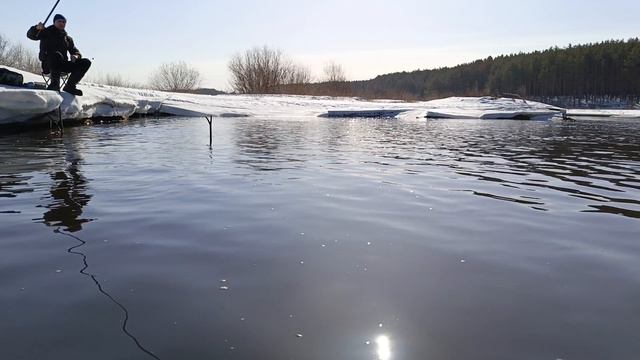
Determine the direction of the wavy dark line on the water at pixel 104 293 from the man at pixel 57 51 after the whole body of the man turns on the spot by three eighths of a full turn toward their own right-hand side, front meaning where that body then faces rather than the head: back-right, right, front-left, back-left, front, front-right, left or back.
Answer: left

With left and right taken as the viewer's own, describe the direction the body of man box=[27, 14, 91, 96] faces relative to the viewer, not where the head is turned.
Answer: facing the viewer and to the right of the viewer
